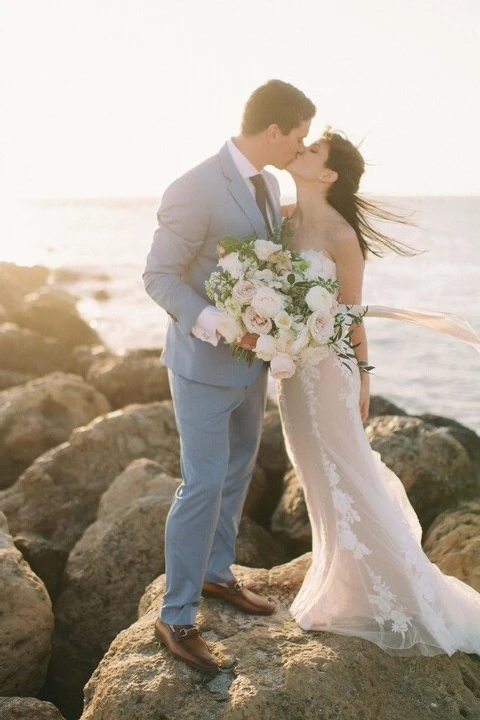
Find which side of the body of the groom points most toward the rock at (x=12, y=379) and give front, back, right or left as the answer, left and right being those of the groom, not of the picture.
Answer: back

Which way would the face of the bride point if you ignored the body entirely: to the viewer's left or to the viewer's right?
to the viewer's left

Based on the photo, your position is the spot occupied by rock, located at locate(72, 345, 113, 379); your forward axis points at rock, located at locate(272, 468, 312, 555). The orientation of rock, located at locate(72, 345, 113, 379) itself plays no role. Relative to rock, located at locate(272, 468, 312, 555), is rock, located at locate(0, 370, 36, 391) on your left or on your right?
right

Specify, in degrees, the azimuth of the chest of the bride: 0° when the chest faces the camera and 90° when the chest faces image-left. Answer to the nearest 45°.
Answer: approximately 45°

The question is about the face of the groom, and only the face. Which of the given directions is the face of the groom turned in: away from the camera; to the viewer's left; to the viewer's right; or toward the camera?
to the viewer's right

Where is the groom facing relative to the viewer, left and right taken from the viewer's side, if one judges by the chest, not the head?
facing the viewer and to the right of the viewer

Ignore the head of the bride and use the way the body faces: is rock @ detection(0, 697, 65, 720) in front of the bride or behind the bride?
in front

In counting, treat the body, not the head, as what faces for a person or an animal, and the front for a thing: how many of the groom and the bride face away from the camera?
0
